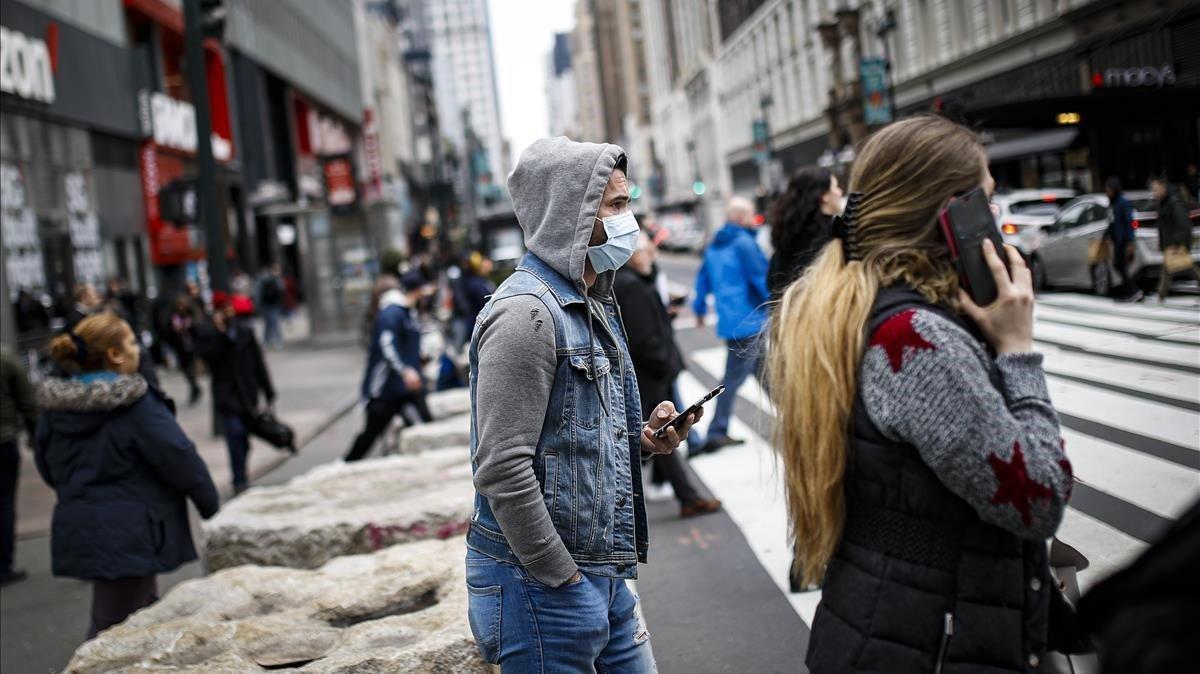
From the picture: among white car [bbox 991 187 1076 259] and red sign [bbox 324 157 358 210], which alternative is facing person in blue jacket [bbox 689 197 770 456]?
the red sign

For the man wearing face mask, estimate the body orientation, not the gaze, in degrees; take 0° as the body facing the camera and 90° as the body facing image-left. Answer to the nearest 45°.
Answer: approximately 270°

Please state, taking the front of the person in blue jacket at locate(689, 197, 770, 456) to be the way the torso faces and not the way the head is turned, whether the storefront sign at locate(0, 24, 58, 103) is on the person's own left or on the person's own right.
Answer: on the person's own left

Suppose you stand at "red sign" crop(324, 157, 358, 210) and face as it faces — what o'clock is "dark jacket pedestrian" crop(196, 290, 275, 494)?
The dark jacket pedestrian is roughly at 12 o'clock from the red sign.

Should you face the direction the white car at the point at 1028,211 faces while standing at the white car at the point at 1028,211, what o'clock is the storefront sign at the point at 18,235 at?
The storefront sign is roughly at 8 o'clock from the white car.

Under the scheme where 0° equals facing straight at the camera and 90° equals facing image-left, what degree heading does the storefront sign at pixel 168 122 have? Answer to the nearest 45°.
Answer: approximately 315°

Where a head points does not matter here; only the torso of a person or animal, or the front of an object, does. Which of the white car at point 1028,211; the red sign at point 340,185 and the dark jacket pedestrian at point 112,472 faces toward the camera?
the red sign

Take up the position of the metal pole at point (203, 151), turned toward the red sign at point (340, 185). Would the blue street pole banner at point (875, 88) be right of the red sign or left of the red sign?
right

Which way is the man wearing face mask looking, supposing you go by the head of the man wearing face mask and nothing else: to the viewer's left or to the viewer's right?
to the viewer's right

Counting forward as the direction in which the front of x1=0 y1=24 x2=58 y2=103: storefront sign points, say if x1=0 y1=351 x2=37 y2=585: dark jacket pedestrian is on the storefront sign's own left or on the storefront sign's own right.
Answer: on the storefront sign's own right

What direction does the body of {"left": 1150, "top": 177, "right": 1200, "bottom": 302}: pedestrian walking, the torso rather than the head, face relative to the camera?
to the viewer's left
